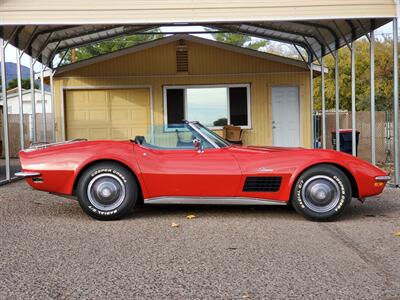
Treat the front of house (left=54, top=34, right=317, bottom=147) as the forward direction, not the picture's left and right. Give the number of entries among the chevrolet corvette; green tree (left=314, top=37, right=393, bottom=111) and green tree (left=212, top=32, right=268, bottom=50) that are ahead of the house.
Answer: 1

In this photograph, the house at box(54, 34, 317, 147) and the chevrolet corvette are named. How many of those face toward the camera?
1

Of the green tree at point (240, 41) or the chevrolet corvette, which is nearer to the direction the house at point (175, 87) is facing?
the chevrolet corvette

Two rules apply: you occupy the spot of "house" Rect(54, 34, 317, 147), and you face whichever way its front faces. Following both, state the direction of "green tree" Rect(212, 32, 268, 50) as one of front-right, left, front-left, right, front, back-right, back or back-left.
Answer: back

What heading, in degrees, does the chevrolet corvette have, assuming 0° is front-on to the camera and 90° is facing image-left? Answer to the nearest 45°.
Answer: approximately 270°

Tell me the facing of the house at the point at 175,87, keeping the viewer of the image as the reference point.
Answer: facing the viewer

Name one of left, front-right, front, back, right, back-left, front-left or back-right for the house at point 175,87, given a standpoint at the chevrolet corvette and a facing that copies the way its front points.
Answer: left

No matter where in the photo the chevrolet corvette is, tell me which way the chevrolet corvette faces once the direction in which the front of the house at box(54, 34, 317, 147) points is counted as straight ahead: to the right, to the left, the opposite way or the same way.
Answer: to the left

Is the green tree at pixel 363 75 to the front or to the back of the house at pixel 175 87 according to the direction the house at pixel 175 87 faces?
to the back

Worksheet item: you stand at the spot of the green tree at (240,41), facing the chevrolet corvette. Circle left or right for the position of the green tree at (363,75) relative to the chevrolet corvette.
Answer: left

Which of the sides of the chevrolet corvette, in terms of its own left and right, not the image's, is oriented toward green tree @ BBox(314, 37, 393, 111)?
left

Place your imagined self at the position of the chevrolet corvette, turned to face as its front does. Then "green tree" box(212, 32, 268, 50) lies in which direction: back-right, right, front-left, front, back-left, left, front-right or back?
left

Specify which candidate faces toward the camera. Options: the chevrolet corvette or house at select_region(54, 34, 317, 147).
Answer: the house

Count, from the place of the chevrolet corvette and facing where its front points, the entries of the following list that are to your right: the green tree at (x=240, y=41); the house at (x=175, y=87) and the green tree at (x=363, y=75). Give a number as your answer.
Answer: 0

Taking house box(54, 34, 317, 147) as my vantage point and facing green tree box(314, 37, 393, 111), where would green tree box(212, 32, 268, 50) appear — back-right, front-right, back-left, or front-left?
front-left
